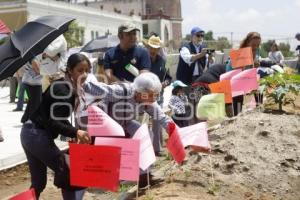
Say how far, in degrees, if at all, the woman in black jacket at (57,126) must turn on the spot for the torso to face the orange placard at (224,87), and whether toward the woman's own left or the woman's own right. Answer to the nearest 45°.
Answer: approximately 45° to the woman's own left

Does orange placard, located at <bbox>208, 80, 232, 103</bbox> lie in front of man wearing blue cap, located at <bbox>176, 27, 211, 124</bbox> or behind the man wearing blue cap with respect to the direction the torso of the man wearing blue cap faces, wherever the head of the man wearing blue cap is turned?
in front

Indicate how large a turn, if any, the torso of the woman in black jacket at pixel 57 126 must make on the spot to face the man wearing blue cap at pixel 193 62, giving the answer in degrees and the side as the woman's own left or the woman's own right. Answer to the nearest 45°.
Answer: approximately 45° to the woman's own left

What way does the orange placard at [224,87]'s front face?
toward the camera

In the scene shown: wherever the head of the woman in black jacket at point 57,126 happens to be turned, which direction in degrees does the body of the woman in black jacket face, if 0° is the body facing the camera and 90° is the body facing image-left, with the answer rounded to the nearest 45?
approximately 270°

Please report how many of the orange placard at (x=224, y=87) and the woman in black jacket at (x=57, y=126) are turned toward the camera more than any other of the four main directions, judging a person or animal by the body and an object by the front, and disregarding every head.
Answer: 1

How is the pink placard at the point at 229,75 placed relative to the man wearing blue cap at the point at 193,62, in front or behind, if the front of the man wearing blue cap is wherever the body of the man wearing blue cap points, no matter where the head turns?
in front

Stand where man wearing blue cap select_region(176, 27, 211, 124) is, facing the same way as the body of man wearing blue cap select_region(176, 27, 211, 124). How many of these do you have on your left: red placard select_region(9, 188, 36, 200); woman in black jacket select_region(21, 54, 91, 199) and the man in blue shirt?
0

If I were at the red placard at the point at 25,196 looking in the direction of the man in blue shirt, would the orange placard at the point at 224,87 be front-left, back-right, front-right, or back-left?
front-right

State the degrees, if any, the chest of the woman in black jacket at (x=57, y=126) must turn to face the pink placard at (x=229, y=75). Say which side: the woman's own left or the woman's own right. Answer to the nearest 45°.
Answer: approximately 45° to the woman's own left

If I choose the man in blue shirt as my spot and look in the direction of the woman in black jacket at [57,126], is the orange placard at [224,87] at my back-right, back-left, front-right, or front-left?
back-left

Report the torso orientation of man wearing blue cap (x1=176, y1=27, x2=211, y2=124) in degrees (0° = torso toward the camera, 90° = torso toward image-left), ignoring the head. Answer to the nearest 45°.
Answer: approximately 315°

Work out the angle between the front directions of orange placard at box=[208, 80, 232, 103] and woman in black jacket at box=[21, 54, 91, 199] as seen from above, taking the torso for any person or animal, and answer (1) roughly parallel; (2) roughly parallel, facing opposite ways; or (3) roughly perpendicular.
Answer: roughly perpendicular

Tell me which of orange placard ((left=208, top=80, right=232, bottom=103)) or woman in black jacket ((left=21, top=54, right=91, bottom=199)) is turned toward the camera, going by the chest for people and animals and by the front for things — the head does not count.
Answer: the orange placard

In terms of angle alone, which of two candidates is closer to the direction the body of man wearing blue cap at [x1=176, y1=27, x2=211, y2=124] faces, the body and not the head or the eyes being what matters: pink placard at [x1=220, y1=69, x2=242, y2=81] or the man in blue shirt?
the pink placard

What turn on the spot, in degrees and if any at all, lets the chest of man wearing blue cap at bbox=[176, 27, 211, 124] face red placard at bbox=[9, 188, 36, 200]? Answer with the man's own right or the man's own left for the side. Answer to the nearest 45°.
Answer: approximately 45° to the man's own right
